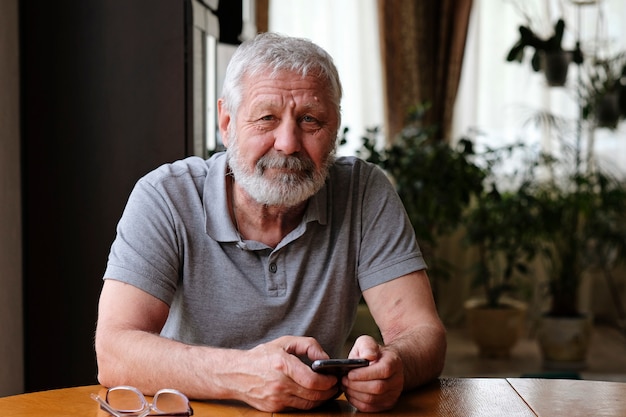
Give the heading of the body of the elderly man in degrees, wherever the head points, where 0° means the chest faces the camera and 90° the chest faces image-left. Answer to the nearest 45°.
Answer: approximately 0°

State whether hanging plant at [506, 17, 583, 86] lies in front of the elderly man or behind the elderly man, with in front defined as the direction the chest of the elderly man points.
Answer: behind

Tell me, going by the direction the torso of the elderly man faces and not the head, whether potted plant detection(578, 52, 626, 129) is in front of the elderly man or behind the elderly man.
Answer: behind

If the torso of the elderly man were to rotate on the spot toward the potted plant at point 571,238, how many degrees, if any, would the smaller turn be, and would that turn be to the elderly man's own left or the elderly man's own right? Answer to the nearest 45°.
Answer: approximately 135° to the elderly man's own left

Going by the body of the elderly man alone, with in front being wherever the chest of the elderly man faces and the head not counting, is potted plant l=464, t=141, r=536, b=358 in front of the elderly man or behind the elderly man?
behind

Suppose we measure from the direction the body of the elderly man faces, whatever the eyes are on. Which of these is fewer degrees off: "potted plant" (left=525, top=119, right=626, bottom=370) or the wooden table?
the wooden table
